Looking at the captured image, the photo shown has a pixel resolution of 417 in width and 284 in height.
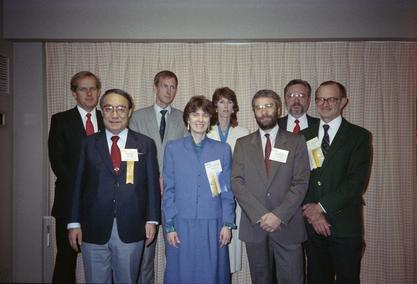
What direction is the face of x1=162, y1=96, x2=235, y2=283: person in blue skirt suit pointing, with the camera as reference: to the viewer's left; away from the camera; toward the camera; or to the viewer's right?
toward the camera

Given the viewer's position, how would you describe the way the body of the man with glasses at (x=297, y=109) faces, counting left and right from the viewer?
facing the viewer

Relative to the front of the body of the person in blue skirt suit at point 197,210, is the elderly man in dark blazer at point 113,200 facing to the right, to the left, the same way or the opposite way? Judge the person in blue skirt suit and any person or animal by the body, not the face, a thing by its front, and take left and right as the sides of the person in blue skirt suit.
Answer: the same way

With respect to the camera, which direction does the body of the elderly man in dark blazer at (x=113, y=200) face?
toward the camera

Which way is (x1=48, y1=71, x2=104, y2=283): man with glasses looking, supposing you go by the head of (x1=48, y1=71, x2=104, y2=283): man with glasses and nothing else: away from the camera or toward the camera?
toward the camera

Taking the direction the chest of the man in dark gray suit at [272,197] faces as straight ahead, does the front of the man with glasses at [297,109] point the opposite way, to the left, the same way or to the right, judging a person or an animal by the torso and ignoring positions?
the same way

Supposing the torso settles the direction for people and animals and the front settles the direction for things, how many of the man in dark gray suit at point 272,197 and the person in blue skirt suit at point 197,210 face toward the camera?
2

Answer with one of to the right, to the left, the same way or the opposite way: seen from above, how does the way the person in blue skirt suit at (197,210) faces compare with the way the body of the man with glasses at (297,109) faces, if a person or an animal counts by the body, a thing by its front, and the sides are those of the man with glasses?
the same way

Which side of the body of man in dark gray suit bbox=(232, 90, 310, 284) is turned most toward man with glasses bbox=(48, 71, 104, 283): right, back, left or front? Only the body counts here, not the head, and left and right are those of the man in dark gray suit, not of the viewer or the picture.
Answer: right

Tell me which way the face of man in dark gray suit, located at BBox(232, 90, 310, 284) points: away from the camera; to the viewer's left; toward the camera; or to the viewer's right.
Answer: toward the camera

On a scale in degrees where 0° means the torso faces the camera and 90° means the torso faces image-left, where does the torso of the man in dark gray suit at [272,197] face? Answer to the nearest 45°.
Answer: approximately 0°

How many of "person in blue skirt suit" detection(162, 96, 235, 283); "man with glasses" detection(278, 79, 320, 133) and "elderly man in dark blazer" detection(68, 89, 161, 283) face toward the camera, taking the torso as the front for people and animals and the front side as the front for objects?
3
